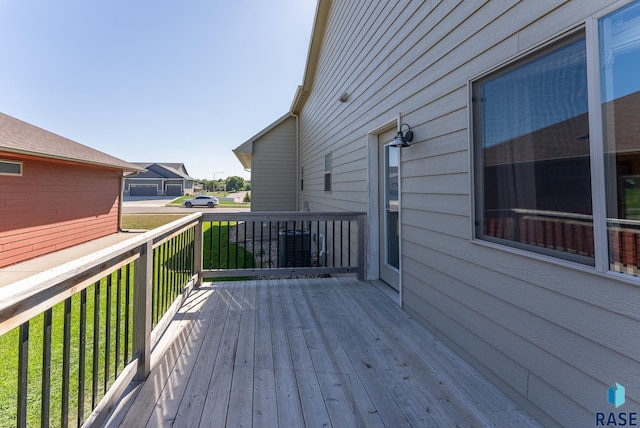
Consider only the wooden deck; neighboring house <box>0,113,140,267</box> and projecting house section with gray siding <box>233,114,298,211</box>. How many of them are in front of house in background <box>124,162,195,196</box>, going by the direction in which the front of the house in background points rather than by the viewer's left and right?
3

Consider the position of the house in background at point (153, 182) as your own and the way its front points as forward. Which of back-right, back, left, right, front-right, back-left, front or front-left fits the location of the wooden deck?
front

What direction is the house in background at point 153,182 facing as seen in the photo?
toward the camera

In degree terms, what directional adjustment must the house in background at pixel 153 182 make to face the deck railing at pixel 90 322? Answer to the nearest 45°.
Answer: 0° — it already faces it

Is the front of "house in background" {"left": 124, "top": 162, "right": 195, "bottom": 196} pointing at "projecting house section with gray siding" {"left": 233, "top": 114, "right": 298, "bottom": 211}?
yes

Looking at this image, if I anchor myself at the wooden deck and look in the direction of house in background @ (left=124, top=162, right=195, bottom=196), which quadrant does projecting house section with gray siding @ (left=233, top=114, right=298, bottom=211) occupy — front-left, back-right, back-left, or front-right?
front-right

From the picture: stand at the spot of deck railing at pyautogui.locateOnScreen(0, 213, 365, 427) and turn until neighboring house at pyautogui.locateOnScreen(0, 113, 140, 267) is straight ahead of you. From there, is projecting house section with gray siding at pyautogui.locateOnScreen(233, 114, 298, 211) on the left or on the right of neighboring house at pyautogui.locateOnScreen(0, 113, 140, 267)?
right

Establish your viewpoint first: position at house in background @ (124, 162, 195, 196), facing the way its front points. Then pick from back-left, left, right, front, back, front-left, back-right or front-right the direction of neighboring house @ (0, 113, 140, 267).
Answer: front

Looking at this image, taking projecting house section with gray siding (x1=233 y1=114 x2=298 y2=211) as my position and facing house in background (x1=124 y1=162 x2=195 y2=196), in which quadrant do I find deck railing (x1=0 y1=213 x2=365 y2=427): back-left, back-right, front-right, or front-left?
back-left
